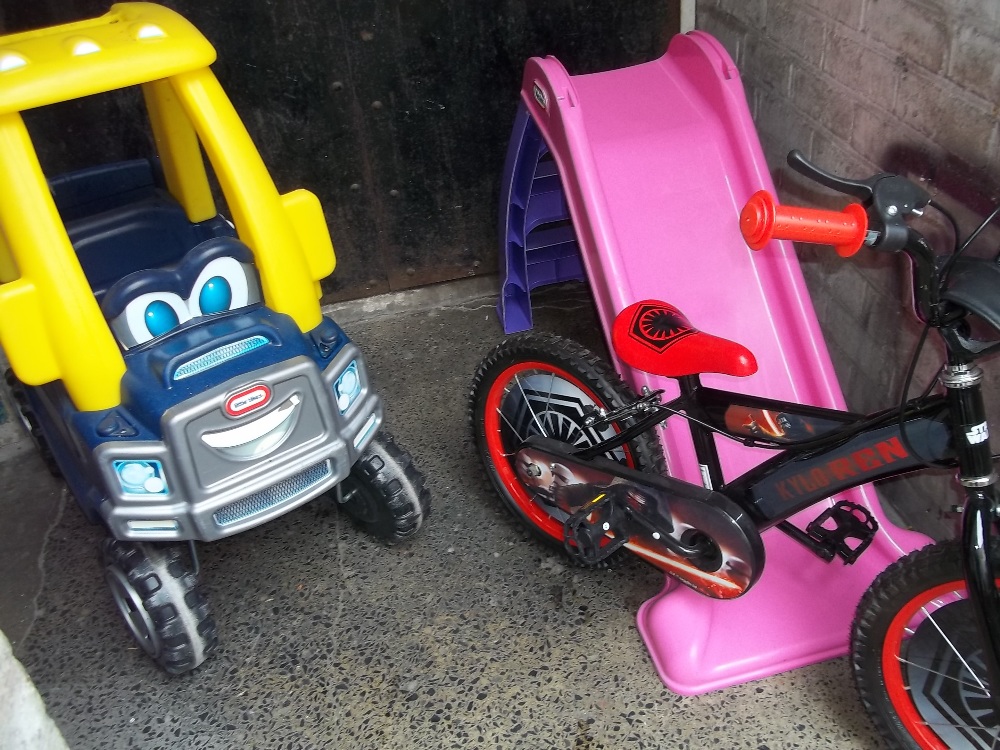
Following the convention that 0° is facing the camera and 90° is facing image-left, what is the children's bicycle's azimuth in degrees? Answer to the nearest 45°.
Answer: approximately 315°

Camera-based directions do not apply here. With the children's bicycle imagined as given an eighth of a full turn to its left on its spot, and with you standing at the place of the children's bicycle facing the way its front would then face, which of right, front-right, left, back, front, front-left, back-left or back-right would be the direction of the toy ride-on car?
back
